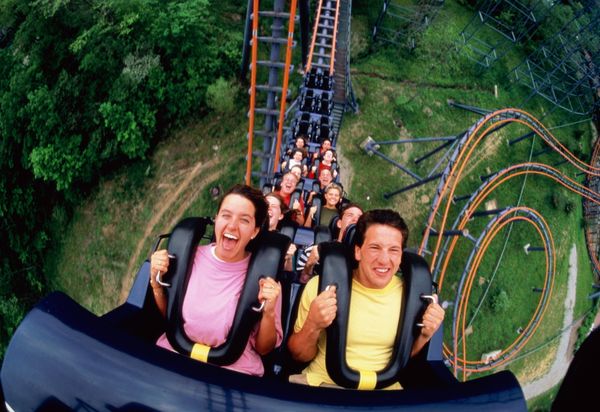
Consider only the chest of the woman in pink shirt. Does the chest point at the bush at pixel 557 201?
no

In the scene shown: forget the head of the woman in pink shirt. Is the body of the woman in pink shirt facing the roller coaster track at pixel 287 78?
no

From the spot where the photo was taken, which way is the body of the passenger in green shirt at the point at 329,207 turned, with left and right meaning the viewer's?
facing the viewer

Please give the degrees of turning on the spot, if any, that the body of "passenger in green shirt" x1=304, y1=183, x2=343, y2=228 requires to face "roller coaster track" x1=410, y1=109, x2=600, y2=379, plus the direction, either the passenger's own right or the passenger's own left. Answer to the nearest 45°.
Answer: approximately 135° to the passenger's own left

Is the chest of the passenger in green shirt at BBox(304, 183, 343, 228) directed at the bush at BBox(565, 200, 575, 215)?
no

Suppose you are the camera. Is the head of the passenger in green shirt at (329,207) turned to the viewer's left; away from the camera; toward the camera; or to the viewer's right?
toward the camera

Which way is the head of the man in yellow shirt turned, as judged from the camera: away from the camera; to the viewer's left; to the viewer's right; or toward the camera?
toward the camera

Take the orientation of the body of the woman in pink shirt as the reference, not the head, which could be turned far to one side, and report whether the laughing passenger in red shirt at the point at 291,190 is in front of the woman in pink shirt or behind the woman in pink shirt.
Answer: behind

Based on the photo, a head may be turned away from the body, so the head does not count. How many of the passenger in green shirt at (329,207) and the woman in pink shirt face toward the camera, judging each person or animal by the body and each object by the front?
2

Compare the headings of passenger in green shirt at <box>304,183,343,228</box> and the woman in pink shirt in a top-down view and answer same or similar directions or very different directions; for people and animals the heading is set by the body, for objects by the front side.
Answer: same or similar directions

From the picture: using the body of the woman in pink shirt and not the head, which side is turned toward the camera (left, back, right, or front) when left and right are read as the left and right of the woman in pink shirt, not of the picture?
front
